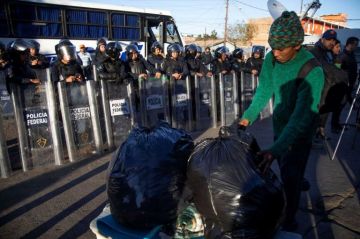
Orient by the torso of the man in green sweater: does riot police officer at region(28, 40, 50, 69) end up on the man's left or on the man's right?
on the man's right

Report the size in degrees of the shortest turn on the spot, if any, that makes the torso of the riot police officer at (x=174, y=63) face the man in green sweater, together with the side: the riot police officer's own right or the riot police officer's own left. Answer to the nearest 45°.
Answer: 0° — they already face them

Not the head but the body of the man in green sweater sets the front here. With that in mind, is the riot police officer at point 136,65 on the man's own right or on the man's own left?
on the man's own right

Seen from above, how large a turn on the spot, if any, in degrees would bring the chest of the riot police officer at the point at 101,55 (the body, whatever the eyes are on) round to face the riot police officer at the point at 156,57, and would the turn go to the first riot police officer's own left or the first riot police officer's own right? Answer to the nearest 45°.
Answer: approximately 90° to the first riot police officer's own left

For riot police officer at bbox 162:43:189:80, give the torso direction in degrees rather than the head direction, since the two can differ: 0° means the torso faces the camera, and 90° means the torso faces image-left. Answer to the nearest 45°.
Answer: approximately 0°

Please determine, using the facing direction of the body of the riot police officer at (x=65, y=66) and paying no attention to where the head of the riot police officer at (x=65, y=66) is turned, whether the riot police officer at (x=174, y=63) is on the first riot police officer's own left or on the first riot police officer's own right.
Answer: on the first riot police officer's own left

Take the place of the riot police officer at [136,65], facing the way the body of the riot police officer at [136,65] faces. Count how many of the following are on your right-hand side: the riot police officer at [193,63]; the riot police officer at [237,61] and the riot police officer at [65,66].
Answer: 1

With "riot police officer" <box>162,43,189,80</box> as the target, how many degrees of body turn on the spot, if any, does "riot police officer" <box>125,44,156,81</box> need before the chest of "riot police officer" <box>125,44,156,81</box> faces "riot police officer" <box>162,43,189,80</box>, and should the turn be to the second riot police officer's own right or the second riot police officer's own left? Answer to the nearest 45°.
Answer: approximately 45° to the second riot police officer's own left

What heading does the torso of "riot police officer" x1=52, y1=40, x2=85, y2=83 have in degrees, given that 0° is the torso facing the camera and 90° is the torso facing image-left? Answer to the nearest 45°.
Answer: approximately 315°

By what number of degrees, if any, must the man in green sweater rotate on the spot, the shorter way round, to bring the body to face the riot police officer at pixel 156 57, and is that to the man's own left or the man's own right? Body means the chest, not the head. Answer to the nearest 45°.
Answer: approximately 90° to the man's own right
